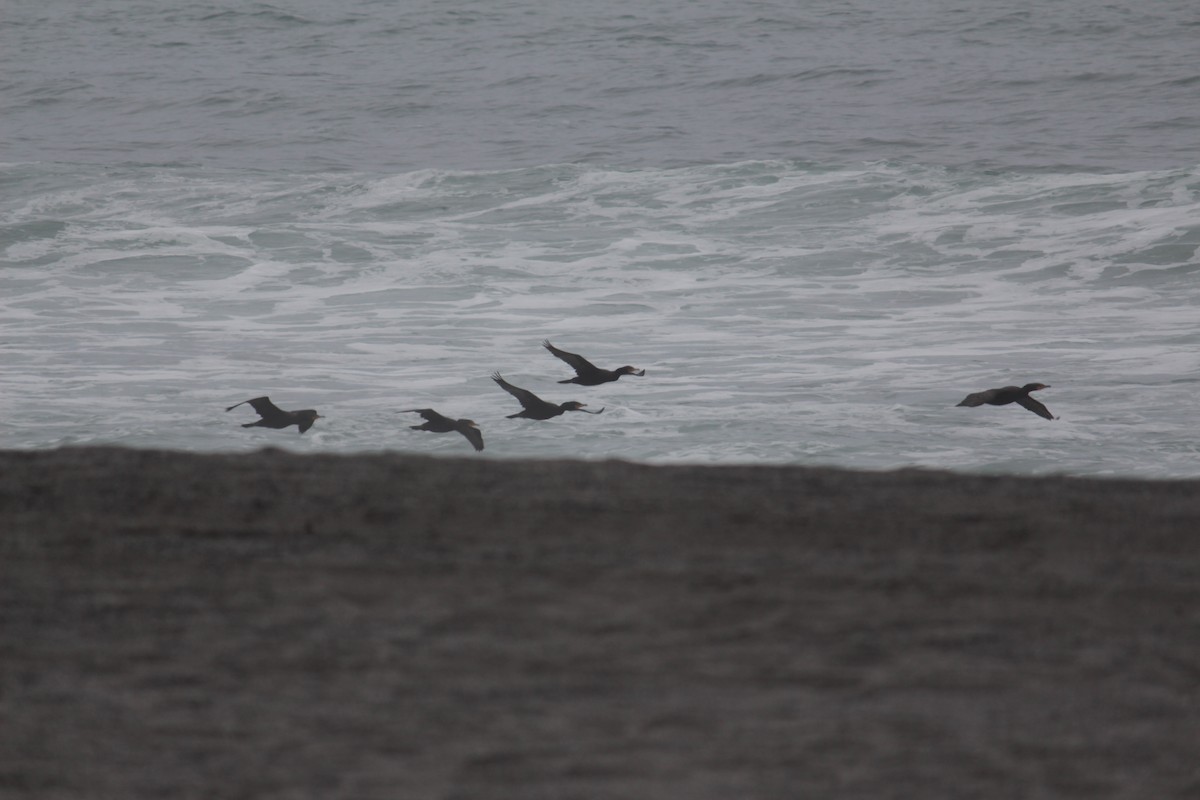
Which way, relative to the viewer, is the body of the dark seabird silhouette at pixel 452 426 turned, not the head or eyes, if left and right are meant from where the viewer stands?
facing to the right of the viewer

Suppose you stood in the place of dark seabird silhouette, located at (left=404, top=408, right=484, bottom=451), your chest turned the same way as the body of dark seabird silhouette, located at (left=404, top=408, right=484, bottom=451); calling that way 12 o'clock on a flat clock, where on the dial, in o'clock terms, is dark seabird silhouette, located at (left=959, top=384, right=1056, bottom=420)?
dark seabird silhouette, located at (left=959, top=384, right=1056, bottom=420) is roughly at 12 o'clock from dark seabird silhouette, located at (left=404, top=408, right=484, bottom=451).

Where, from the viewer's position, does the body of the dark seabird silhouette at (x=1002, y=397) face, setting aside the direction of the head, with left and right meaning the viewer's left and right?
facing to the right of the viewer

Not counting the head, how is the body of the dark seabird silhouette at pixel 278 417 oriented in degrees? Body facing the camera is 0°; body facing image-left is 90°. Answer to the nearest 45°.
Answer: approximately 270°

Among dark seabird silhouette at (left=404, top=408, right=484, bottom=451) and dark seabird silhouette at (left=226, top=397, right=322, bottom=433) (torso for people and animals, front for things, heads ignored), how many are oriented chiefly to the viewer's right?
2

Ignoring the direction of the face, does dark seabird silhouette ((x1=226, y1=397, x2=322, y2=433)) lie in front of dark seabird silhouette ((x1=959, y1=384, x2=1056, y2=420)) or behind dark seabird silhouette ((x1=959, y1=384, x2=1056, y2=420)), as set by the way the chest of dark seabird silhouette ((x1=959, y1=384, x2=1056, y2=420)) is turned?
behind

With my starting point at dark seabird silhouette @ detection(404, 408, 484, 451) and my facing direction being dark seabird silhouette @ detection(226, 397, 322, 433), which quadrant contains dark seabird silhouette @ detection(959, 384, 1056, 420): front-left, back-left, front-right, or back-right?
back-right

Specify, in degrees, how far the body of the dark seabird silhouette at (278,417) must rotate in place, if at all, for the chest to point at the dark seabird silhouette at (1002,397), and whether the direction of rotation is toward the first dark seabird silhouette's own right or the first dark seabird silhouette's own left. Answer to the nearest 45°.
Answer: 0° — it already faces it
